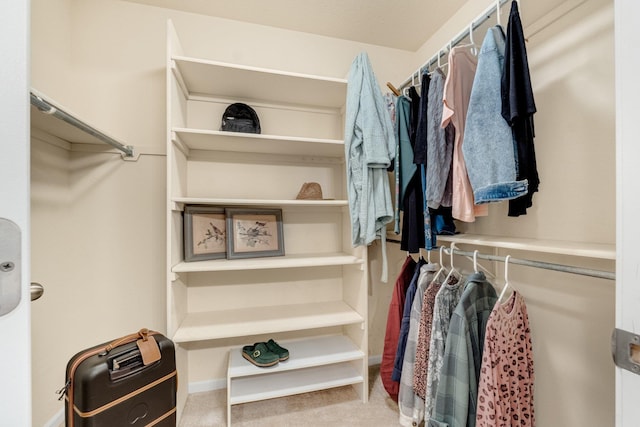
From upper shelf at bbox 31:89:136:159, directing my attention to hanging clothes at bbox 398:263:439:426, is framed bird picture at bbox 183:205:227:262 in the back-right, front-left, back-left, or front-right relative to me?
front-left

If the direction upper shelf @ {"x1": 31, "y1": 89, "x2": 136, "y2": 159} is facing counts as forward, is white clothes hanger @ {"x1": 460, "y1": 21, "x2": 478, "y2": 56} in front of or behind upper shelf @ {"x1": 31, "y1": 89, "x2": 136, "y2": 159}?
in front

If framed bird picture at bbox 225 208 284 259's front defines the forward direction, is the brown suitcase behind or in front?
in front

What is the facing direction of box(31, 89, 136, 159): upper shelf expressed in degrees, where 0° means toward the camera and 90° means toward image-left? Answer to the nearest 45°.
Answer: approximately 270°

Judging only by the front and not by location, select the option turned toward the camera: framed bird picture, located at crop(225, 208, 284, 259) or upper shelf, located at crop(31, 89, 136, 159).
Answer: the framed bird picture

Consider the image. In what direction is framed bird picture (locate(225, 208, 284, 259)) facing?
toward the camera

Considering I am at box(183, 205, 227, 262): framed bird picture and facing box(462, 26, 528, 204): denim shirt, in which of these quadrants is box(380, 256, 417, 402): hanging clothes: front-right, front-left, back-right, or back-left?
front-left

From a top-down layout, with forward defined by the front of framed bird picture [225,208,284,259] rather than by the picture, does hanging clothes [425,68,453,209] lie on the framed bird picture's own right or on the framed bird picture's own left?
on the framed bird picture's own left

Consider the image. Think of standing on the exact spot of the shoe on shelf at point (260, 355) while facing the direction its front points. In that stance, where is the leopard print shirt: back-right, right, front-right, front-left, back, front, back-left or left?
front
